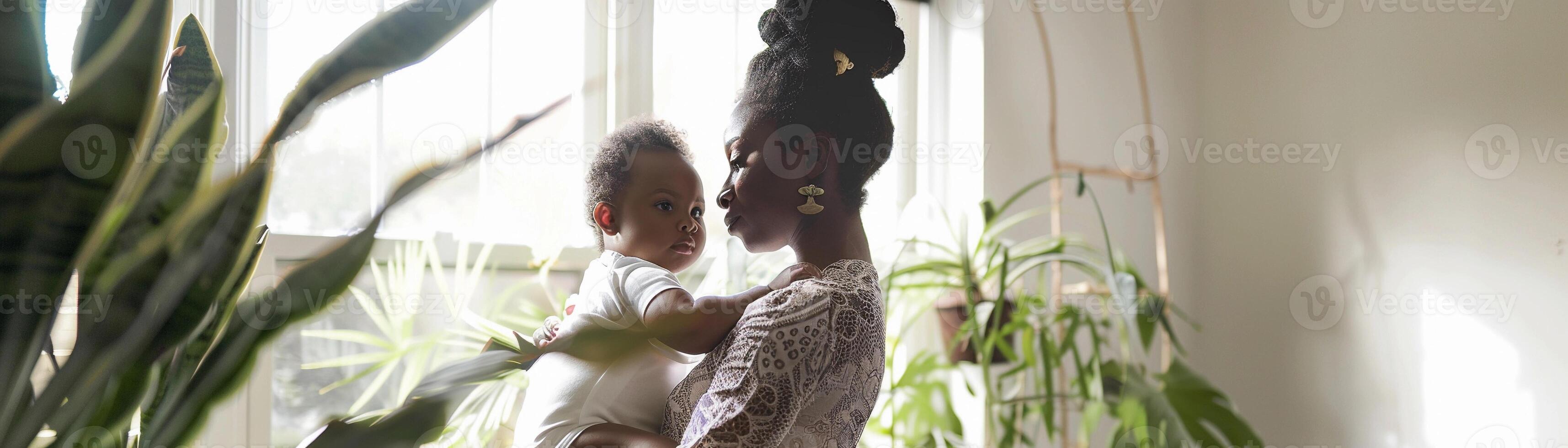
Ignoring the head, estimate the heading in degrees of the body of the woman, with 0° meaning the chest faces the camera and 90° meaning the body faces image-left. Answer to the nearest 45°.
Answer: approximately 90°

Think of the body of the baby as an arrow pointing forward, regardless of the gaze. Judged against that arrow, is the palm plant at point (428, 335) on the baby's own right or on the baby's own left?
on the baby's own left

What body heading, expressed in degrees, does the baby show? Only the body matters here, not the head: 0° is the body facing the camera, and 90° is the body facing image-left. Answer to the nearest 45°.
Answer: approximately 270°

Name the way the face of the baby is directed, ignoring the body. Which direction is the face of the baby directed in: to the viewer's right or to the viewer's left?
to the viewer's right

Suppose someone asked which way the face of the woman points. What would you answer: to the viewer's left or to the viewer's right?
to the viewer's left

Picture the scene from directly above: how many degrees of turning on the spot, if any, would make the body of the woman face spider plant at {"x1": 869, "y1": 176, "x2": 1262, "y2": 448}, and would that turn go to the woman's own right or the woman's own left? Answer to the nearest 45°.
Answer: approximately 135° to the woman's own right
